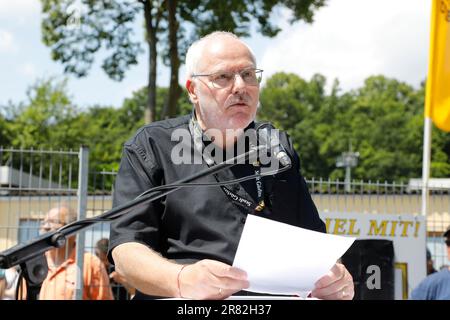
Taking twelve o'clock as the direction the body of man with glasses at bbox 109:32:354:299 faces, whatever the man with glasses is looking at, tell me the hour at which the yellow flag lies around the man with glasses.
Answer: The yellow flag is roughly at 8 o'clock from the man with glasses.

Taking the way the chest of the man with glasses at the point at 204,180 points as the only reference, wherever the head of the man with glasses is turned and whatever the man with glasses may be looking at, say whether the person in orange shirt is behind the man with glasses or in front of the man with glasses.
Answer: behind

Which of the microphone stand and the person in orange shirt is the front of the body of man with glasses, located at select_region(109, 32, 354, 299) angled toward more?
the microphone stand

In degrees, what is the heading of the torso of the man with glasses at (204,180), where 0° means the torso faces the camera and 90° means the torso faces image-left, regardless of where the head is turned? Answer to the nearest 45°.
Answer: approximately 315°

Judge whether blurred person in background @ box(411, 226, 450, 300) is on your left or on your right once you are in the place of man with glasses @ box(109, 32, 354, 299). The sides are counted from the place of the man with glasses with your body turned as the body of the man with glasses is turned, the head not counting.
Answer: on your left

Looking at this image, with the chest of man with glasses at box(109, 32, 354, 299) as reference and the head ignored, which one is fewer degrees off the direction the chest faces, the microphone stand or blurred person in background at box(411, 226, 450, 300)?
the microphone stand

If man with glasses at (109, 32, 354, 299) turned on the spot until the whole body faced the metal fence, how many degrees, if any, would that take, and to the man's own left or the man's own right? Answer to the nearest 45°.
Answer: approximately 135° to the man's own left
